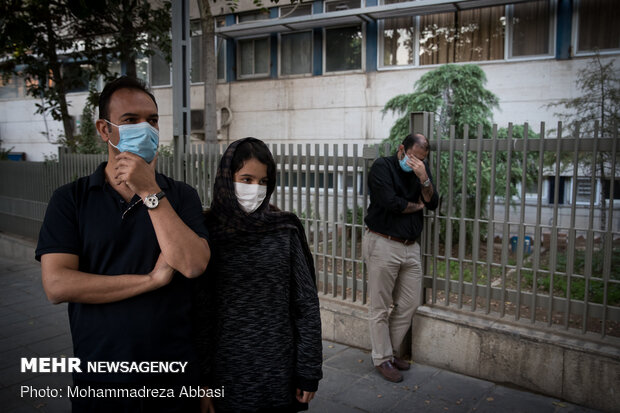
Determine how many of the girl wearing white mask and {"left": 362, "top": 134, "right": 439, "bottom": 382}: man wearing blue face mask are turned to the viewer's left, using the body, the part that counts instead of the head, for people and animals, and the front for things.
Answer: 0

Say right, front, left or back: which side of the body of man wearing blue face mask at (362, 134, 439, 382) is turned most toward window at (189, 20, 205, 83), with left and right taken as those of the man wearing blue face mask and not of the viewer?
back

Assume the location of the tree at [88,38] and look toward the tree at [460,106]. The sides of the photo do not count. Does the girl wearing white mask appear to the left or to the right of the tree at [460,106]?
right

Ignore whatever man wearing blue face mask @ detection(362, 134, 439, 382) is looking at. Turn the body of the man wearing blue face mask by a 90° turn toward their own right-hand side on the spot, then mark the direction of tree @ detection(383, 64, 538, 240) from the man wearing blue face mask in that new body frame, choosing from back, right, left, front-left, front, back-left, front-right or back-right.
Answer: back-right

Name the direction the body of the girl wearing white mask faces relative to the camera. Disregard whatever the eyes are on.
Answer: toward the camera

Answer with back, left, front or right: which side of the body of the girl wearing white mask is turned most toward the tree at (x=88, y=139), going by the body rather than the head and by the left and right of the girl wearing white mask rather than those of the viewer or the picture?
back

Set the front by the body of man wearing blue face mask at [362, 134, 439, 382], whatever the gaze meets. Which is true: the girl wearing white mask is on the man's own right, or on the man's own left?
on the man's own right

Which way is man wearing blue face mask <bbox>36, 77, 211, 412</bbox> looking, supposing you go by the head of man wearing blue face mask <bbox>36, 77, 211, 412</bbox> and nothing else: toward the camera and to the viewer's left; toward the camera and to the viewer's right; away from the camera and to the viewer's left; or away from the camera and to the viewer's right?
toward the camera and to the viewer's right

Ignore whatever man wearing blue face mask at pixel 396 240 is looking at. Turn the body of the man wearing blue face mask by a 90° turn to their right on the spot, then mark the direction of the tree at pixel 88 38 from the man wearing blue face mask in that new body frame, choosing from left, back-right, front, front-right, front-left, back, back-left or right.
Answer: right

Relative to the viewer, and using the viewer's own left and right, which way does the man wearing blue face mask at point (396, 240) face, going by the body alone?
facing the viewer and to the right of the viewer

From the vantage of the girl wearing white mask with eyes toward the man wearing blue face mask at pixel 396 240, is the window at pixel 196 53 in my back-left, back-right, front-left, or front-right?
front-left

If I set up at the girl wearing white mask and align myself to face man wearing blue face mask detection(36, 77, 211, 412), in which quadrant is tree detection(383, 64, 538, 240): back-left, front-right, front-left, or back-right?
back-right
